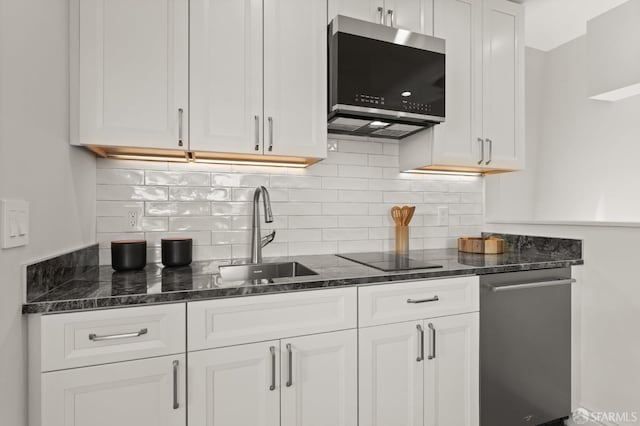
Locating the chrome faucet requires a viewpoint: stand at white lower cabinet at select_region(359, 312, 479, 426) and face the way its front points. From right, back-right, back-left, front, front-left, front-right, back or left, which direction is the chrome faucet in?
back-right

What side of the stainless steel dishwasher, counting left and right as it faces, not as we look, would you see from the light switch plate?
right

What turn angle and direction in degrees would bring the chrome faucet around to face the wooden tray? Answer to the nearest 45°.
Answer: approximately 45° to its left

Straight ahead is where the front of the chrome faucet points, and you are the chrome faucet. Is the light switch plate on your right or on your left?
on your right

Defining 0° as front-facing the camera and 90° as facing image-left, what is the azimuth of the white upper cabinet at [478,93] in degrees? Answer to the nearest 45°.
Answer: approximately 315°

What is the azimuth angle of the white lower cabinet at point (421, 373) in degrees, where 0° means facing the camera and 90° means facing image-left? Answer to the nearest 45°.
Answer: approximately 315°

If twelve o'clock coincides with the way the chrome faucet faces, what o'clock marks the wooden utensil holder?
The wooden utensil holder is roughly at 10 o'clock from the chrome faucet.

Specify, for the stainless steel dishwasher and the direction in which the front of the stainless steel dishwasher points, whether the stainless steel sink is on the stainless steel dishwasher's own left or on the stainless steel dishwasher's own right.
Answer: on the stainless steel dishwasher's own right
